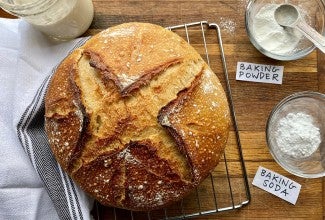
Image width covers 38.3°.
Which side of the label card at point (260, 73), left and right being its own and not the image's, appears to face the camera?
front

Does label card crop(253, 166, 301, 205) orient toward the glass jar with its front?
no

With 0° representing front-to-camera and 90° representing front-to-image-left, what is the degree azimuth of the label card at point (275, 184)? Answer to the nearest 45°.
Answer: approximately 0°

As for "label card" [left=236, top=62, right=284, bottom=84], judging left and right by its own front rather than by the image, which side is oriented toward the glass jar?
right

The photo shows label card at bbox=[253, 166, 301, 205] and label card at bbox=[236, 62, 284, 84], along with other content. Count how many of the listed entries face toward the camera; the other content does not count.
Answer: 2

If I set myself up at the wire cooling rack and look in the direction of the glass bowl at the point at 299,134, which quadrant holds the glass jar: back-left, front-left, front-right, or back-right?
back-left

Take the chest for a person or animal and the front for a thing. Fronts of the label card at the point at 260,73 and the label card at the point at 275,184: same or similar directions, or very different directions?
same or similar directions
